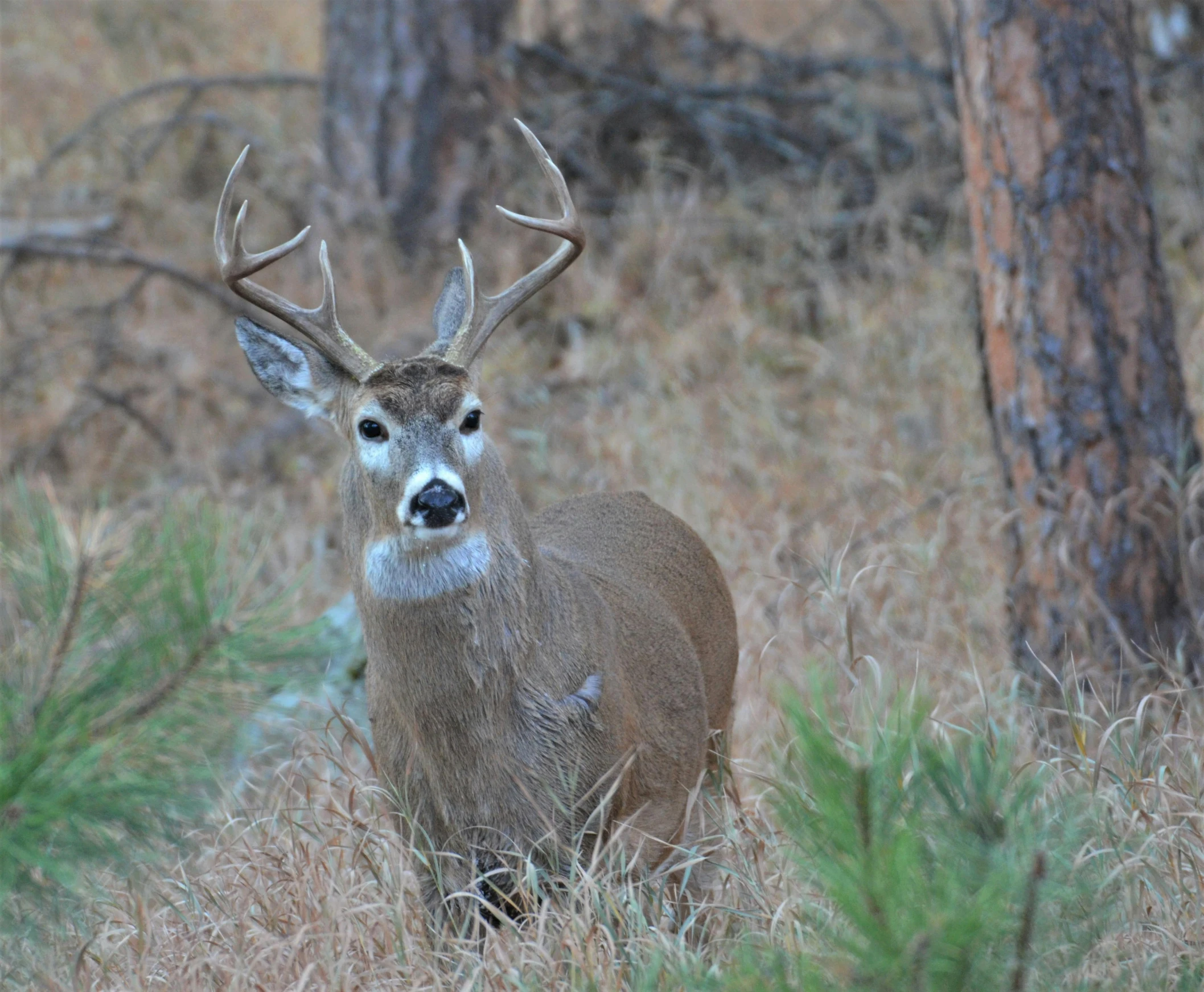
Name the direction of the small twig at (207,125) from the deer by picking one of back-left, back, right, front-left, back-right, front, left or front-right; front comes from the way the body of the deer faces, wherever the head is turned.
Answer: back-right

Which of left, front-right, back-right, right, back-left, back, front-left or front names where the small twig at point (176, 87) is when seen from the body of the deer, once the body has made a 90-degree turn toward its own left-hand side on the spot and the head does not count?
back-left

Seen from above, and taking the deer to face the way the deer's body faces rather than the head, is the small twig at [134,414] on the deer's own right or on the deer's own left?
on the deer's own right

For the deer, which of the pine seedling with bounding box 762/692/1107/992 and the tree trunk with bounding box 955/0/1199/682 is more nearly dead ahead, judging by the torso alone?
the pine seedling

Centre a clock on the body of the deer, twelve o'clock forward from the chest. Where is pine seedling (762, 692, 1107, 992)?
The pine seedling is roughly at 10 o'clock from the deer.

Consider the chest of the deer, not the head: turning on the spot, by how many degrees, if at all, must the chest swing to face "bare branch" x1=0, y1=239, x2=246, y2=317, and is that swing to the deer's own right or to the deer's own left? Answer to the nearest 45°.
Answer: approximately 135° to the deer's own right

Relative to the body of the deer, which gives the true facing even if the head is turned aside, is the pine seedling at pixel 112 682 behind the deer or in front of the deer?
in front

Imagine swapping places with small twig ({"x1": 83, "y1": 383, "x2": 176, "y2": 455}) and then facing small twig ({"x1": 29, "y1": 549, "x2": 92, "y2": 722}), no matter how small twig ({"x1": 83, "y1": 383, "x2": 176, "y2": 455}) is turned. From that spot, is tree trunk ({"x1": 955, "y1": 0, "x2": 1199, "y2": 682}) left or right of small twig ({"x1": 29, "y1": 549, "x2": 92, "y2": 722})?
left

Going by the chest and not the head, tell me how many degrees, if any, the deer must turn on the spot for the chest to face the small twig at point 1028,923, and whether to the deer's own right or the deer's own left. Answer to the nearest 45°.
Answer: approximately 45° to the deer's own left

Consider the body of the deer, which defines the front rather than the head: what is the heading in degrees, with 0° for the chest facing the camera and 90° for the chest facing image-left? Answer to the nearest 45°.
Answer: approximately 45°
